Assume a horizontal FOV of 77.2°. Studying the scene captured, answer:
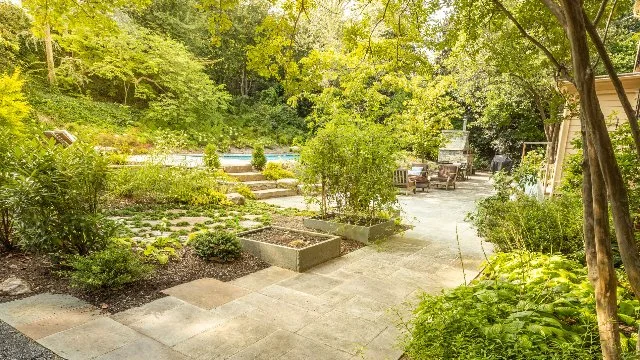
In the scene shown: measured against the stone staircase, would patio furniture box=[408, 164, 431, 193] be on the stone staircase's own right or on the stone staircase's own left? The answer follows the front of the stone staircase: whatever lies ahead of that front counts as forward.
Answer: on the stone staircase's own left

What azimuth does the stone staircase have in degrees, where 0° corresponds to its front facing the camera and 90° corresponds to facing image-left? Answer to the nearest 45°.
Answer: approximately 315°

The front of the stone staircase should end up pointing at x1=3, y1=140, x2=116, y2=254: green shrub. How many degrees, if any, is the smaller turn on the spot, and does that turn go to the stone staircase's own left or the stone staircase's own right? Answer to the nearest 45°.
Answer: approximately 45° to the stone staircase's own right

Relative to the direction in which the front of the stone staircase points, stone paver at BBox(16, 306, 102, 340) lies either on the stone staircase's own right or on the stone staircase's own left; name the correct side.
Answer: on the stone staircase's own right

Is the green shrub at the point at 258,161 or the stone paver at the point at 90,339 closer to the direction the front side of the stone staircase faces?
the stone paver

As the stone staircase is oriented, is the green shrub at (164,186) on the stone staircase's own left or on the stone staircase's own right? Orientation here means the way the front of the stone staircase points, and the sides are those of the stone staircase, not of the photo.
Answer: on the stone staircase's own right

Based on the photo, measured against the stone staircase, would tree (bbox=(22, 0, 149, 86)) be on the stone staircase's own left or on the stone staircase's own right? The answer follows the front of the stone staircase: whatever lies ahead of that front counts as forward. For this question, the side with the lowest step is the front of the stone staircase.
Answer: on the stone staircase's own right

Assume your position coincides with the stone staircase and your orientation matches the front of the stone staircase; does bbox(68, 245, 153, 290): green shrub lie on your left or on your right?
on your right

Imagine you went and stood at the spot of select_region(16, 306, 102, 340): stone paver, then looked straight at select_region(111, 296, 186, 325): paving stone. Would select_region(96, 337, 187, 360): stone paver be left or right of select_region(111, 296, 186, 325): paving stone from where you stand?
right

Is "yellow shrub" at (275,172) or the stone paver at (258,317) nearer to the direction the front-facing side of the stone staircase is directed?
the stone paver

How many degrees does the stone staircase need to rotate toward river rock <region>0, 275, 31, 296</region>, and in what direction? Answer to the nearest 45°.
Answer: approximately 45° to its right

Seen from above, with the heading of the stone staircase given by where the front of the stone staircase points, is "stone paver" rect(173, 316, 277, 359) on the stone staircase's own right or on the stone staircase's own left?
on the stone staircase's own right
